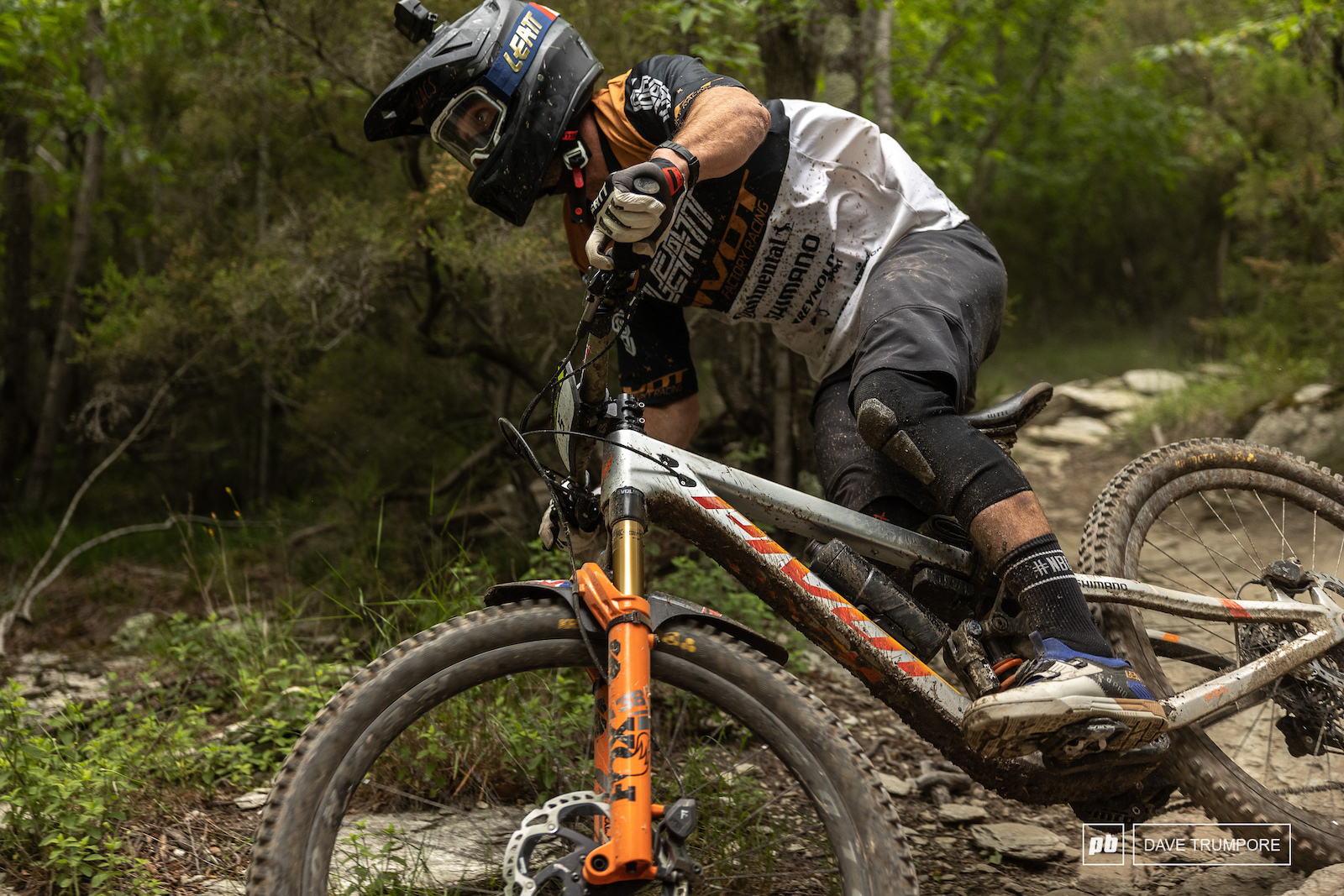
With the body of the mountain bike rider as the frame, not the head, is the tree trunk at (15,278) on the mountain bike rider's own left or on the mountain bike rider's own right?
on the mountain bike rider's own right

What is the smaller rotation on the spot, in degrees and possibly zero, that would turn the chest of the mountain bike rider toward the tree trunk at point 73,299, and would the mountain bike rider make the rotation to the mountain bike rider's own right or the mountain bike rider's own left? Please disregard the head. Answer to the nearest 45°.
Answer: approximately 90° to the mountain bike rider's own right

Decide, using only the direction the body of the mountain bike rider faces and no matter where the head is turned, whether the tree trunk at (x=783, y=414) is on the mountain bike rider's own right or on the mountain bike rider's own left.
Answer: on the mountain bike rider's own right

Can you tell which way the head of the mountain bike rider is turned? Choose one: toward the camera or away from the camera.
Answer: toward the camera

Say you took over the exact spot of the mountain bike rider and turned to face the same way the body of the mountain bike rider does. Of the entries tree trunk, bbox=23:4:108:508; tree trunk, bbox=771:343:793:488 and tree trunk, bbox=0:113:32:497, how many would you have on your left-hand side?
0

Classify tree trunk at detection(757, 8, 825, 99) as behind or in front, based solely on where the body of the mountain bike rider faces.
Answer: behind

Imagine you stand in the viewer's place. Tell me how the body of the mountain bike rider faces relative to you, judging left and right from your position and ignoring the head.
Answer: facing the viewer and to the left of the viewer

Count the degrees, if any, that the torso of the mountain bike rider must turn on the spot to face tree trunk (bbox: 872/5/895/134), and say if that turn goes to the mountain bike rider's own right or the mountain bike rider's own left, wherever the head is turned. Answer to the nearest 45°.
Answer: approximately 135° to the mountain bike rider's own right

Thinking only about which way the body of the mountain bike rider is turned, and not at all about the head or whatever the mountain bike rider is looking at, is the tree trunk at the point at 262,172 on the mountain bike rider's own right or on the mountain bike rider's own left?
on the mountain bike rider's own right
